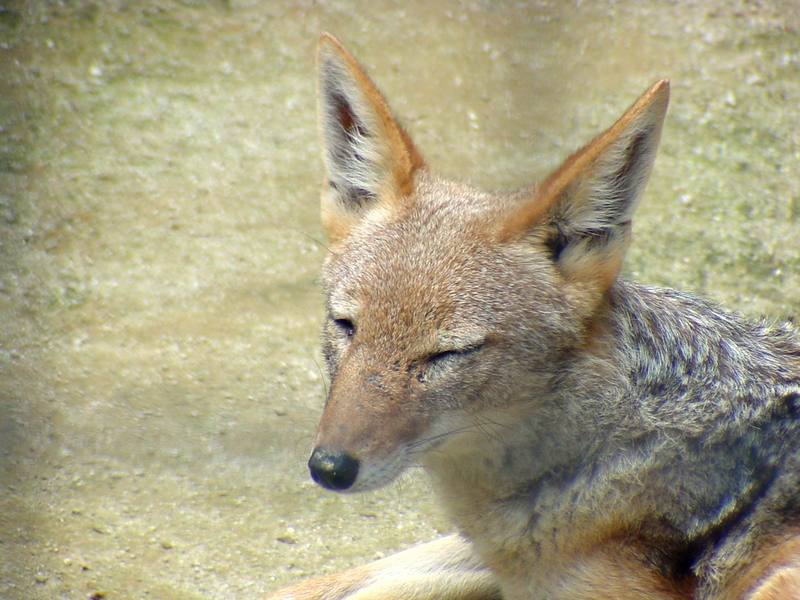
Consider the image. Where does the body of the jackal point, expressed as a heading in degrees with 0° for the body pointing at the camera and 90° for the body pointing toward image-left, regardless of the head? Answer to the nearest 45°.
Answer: approximately 45°
